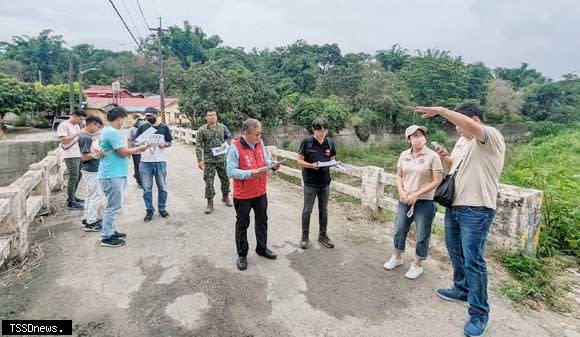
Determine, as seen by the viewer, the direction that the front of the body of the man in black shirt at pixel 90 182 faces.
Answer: to the viewer's right

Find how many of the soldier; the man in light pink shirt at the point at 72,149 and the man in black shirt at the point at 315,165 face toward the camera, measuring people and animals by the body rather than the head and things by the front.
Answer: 2

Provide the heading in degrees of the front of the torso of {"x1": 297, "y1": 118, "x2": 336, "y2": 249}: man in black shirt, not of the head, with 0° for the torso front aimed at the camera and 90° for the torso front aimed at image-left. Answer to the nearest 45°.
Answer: approximately 0°

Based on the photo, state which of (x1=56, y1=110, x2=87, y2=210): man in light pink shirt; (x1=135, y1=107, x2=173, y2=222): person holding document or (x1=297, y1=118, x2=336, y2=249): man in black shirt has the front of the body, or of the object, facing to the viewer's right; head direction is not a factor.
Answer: the man in light pink shirt

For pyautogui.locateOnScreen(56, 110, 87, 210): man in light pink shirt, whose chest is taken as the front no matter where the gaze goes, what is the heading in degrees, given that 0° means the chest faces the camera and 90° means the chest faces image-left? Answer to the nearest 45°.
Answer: approximately 270°

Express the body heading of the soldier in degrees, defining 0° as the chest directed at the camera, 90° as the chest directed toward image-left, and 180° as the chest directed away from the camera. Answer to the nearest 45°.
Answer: approximately 0°

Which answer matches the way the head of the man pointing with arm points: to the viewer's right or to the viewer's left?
to the viewer's left
